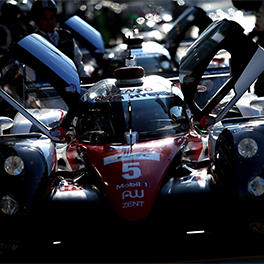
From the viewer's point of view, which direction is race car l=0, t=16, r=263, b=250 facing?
toward the camera

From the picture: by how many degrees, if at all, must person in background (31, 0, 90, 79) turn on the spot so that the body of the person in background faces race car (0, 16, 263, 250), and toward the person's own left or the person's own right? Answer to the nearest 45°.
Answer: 0° — they already face it

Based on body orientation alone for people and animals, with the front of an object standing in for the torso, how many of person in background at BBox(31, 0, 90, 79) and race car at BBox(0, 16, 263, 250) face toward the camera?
2

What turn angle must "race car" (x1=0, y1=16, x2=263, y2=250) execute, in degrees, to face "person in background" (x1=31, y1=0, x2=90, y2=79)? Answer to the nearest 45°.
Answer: approximately 180°

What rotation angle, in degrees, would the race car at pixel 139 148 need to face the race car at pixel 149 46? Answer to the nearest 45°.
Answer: approximately 180°

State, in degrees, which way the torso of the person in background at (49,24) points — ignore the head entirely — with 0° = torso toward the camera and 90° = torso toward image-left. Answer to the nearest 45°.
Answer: approximately 0°

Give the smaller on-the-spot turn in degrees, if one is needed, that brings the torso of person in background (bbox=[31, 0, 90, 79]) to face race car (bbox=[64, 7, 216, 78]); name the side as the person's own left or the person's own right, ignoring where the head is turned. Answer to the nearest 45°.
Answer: approximately 135° to the person's own left
